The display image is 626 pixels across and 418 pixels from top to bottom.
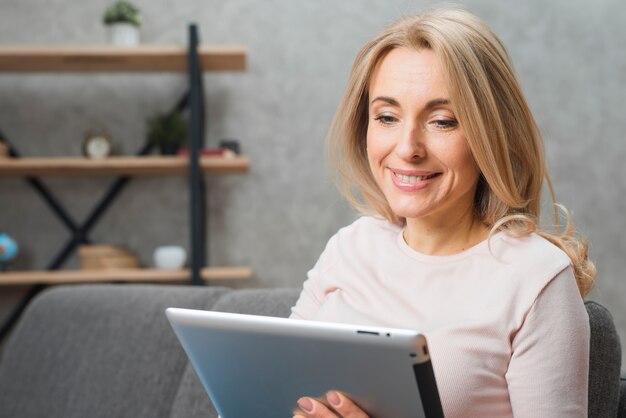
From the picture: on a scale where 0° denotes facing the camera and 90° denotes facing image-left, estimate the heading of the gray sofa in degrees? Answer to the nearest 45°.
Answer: approximately 0°

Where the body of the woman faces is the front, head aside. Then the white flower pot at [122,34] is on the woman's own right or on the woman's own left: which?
on the woman's own right

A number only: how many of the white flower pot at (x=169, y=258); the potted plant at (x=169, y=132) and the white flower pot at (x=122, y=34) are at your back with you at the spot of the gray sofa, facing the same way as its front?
3

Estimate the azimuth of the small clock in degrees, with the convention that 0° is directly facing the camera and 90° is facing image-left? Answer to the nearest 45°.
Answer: approximately 0°
